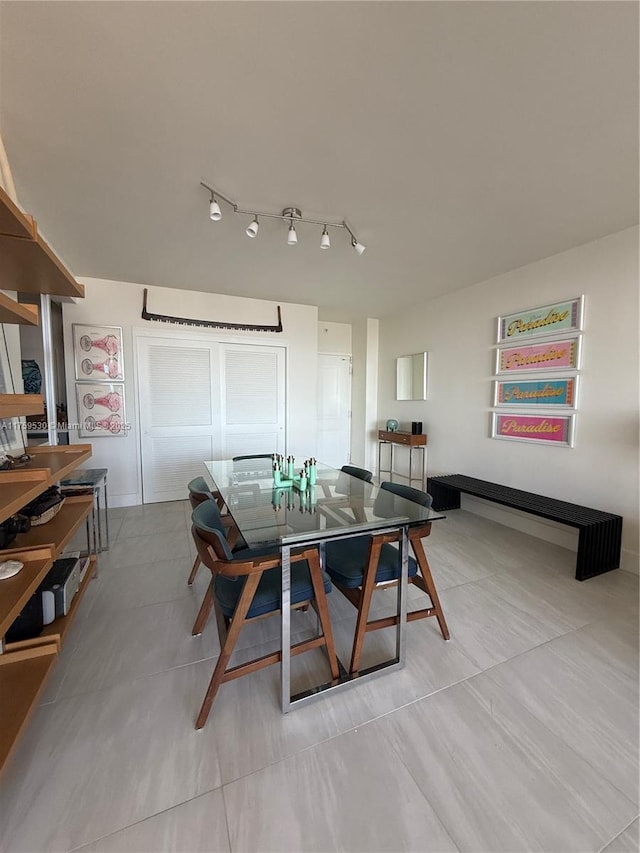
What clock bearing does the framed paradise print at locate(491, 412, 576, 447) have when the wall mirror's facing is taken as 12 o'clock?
The framed paradise print is roughly at 9 o'clock from the wall mirror.

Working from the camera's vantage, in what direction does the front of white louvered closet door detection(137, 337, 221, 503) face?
facing the viewer

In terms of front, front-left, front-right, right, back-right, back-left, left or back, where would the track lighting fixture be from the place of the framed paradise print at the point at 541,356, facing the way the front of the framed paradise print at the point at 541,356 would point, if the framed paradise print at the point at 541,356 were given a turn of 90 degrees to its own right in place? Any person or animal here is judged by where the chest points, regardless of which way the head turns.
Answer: left

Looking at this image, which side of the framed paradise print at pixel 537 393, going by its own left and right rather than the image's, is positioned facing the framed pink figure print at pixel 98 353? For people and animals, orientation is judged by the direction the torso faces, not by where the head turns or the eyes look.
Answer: front

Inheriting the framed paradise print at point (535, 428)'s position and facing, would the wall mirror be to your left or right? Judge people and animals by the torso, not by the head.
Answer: on your right

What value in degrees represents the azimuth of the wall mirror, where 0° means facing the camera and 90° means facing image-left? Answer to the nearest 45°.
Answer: approximately 45°

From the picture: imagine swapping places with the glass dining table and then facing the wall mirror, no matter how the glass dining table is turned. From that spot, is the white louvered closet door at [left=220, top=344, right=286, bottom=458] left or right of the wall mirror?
left

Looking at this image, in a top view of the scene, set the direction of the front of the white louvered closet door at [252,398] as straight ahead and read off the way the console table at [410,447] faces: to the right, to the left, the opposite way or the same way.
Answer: to the right

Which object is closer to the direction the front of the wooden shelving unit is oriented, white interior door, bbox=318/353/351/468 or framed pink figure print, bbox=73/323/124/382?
the white interior door

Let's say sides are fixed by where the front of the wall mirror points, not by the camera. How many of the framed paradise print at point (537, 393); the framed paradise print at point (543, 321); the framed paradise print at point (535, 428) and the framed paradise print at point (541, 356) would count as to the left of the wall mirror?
4

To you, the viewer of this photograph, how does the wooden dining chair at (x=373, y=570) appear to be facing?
facing the viewer and to the left of the viewer

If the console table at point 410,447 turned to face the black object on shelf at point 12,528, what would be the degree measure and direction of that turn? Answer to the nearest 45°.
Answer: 0° — it already faces it

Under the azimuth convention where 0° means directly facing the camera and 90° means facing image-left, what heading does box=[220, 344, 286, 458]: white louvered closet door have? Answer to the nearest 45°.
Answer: approximately 0°

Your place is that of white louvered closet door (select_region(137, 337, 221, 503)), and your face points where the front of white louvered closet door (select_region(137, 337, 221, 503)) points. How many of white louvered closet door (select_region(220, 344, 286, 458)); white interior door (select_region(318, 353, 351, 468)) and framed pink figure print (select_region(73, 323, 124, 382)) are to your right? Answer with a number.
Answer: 1

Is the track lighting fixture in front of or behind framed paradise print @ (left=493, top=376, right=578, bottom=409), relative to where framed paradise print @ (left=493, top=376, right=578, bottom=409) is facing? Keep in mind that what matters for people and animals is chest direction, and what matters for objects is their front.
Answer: in front

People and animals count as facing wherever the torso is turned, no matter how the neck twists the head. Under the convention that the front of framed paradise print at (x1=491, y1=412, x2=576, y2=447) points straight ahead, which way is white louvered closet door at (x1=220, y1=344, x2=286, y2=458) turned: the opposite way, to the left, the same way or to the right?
to the left

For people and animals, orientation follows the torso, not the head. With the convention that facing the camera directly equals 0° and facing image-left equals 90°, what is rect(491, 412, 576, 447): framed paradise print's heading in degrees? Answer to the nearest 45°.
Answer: approximately 45°

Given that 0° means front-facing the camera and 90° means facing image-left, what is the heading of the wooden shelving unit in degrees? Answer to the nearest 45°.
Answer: approximately 270°

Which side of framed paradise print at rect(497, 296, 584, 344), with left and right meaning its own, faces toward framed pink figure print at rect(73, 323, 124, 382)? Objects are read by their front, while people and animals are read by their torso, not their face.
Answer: front

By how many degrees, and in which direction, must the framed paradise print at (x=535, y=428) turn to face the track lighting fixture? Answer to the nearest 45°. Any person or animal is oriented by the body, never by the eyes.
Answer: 0° — it already faces it

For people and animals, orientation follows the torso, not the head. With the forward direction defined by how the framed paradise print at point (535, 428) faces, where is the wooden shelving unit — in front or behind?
in front

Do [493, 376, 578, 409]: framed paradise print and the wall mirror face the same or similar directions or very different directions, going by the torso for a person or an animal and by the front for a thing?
same or similar directions
